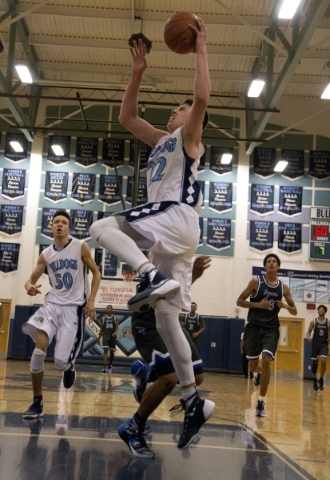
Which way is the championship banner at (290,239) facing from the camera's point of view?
toward the camera

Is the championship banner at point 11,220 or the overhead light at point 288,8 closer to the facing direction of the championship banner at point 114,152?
the overhead light

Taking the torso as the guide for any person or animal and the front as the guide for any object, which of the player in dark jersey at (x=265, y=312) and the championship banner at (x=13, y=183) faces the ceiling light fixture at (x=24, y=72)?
the championship banner

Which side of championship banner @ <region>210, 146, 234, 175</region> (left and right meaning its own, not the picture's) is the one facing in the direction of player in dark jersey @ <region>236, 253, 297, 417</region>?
front

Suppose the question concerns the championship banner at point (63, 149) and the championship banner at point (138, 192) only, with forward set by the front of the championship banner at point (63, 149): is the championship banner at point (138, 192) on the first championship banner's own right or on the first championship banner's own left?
on the first championship banner's own left

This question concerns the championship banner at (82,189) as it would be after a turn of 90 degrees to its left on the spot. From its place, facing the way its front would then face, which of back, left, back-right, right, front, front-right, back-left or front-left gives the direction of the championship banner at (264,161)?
front

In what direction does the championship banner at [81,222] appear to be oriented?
toward the camera

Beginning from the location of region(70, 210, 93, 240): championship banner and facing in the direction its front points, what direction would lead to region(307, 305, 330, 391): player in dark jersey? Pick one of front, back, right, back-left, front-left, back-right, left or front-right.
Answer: front-left

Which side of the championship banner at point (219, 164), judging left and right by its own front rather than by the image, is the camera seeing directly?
front

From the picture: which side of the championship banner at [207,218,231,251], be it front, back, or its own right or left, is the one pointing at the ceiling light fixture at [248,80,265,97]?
front

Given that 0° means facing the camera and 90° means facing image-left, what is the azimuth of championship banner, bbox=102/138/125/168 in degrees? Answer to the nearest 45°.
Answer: approximately 0°

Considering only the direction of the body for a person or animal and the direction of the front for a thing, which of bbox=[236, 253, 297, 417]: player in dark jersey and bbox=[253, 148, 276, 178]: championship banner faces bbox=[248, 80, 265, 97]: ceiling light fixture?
the championship banner

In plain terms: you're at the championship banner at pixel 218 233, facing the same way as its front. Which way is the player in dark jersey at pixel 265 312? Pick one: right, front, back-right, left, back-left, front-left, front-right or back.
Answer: front

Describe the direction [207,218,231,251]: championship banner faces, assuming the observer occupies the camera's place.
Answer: facing the viewer
